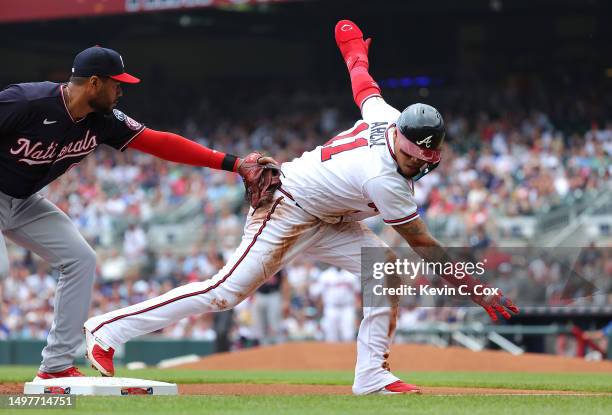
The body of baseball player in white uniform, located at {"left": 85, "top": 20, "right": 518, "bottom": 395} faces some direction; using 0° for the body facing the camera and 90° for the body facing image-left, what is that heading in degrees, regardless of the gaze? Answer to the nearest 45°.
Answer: approximately 270°

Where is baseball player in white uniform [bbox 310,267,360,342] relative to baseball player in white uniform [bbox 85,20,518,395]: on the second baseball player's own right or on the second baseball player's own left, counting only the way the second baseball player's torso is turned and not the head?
on the second baseball player's own left

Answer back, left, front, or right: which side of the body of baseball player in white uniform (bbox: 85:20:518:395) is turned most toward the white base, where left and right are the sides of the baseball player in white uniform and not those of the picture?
back

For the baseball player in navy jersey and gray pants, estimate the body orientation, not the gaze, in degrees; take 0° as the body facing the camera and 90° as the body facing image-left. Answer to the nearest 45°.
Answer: approximately 315°

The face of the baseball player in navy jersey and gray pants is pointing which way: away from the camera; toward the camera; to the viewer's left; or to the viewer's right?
to the viewer's right
